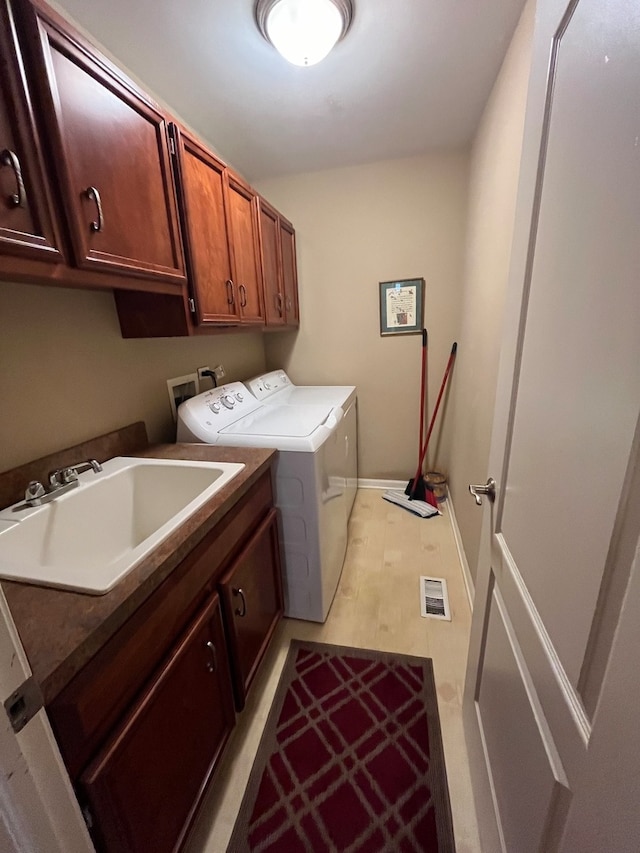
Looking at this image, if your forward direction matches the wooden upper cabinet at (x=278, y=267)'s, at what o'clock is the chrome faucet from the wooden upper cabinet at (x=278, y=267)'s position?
The chrome faucet is roughly at 4 o'clock from the wooden upper cabinet.

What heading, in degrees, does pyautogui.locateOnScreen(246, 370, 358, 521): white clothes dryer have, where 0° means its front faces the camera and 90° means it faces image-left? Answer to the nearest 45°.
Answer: approximately 270°

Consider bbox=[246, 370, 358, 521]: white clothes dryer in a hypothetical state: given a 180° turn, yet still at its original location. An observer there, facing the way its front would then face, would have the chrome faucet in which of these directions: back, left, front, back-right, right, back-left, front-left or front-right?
front-left

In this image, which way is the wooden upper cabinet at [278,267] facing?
to the viewer's right

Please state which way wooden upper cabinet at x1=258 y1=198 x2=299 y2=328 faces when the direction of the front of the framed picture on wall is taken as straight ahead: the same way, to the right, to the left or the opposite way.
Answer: to the left

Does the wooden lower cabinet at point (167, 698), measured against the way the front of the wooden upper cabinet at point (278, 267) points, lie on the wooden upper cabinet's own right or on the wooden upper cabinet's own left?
on the wooden upper cabinet's own right

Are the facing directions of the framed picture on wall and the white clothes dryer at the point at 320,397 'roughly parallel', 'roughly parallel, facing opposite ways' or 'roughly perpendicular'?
roughly perpendicular

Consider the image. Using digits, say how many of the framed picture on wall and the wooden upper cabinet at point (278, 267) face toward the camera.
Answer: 1

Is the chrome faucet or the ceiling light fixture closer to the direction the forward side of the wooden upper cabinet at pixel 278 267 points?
the ceiling light fixture
